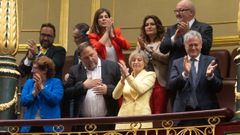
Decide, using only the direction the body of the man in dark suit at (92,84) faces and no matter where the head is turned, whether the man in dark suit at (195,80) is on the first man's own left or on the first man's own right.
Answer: on the first man's own left

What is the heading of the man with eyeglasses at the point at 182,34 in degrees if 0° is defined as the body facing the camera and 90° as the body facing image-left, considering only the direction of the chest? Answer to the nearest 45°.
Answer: approximately 45°

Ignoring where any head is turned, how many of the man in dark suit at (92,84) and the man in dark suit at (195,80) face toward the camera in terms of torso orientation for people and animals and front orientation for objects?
2

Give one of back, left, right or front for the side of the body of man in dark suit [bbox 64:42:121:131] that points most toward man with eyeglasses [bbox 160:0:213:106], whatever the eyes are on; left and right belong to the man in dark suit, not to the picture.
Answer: left
